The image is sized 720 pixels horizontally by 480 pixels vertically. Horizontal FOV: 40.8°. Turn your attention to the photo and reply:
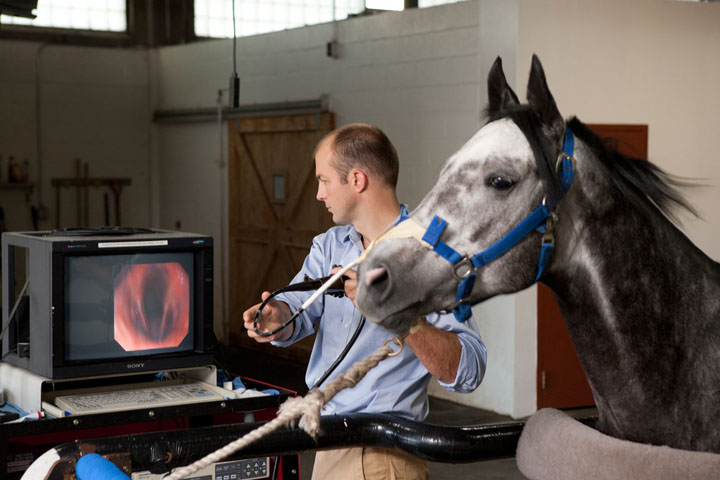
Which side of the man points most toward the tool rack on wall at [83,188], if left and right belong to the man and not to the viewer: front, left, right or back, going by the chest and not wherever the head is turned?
right

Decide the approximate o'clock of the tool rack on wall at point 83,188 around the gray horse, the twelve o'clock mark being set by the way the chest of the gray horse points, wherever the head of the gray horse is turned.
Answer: The tool rack on wall is roughly at 2 o'clock from the gray horse.

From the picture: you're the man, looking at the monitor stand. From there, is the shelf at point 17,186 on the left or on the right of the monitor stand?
right

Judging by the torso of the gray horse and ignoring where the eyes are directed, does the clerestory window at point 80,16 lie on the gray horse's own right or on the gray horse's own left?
on the gray horse's own right

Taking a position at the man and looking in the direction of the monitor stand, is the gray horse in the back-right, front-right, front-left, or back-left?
back-left

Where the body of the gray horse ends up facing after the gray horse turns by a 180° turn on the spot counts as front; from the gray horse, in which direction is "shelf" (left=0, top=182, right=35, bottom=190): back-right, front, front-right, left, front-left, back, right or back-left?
back-left

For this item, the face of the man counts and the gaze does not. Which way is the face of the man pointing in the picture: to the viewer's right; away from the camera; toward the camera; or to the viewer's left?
to the viewer's left

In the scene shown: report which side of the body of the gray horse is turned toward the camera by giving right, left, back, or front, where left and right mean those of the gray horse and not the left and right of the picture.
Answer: left

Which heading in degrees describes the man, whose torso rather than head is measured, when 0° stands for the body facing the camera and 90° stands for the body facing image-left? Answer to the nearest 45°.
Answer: approximately 45°

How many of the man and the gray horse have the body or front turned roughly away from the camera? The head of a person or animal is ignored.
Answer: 0

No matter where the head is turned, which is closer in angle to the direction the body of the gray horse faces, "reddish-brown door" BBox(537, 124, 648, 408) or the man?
the man

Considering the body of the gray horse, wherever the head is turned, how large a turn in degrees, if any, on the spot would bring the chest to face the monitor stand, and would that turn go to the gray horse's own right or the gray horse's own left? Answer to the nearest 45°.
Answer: approximately 45° to the gray horse's own right
